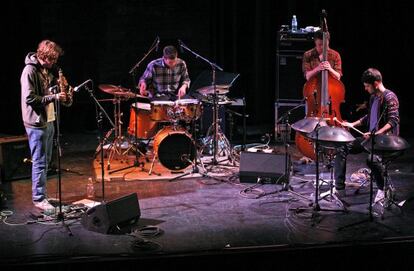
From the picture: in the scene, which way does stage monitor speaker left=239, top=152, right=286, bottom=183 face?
away from the camera

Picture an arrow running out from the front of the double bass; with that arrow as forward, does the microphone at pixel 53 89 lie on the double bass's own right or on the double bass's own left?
on the double bass's own right

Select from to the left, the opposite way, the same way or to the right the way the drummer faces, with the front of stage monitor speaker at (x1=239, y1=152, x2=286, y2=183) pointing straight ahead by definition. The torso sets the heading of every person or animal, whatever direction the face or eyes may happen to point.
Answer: the opposite way

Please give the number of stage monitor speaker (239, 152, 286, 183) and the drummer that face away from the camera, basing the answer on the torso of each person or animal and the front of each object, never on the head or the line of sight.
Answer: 1

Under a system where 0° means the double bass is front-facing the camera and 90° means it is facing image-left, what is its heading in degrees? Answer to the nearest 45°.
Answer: approximately 0°

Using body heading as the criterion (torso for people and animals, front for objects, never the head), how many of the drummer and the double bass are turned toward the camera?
2

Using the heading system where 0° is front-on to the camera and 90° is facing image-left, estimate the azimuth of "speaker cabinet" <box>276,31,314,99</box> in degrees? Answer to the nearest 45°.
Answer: approximately 0°

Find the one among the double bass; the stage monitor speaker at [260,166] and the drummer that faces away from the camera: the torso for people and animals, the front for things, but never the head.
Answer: the stage monitor speaker

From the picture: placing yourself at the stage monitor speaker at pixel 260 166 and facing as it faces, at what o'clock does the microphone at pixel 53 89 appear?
The microphone is roughly at 8 o'clock from the stage monitor speaker.

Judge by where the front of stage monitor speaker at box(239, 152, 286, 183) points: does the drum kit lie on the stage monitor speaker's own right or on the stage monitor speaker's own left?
on the stage monitor speaker's own left

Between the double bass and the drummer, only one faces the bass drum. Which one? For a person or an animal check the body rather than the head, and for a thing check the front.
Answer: the drummer

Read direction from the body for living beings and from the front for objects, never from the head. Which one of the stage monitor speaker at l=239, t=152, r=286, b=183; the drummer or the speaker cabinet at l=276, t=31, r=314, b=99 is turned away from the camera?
the stage monitor speaker

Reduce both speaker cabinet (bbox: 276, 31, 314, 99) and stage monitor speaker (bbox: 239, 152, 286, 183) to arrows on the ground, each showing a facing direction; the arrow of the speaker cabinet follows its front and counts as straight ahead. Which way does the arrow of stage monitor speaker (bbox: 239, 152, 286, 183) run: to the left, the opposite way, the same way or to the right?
the opposite way

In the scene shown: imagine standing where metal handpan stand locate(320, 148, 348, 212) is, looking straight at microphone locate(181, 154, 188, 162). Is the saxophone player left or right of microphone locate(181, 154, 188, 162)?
left
